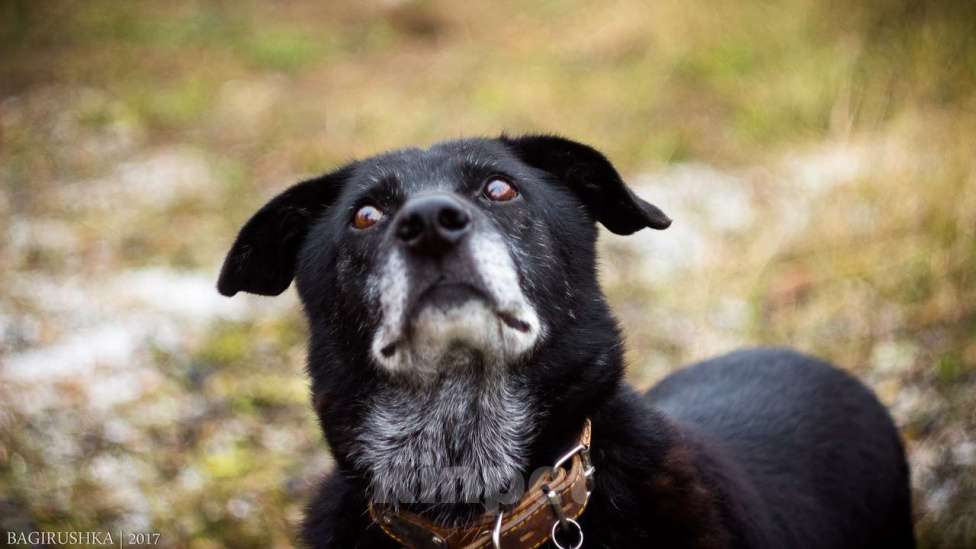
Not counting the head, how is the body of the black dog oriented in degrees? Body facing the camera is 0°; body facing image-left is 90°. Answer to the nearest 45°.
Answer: approximately 45°
